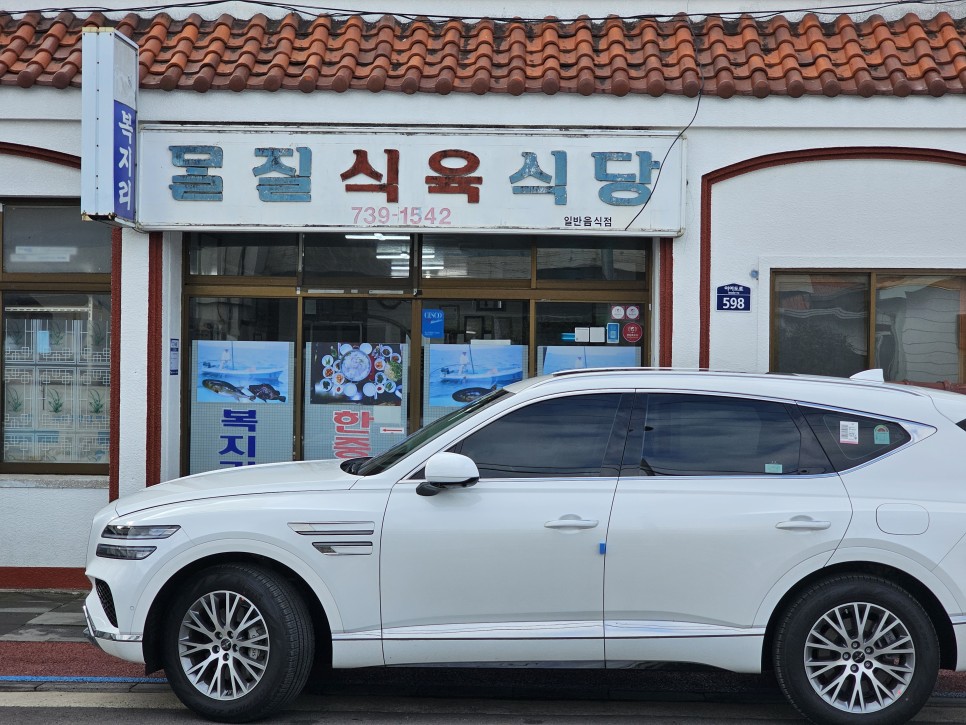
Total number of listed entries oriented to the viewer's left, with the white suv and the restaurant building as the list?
1

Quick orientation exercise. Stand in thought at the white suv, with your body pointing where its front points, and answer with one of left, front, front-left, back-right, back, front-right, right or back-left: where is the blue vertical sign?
front-right

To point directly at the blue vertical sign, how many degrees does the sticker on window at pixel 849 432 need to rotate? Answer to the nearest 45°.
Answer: approximately 90° to its right

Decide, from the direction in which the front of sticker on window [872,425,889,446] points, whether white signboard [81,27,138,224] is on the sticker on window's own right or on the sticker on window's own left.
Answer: on the sticker on window's own right

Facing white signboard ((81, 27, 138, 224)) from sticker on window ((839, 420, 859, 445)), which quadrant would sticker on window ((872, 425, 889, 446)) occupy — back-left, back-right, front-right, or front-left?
back-right

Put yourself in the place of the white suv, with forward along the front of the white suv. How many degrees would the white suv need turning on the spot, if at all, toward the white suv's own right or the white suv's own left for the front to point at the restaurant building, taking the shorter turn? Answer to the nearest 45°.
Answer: approximately 90° to the white suv's own right

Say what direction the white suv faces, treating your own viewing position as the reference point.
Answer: facing to the left of the viewer

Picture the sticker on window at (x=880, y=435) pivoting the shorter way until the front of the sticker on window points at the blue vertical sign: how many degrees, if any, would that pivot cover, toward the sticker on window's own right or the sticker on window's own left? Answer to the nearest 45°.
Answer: approximately 90° to the sticker on window's own right

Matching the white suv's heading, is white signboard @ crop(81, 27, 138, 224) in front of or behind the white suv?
in front
